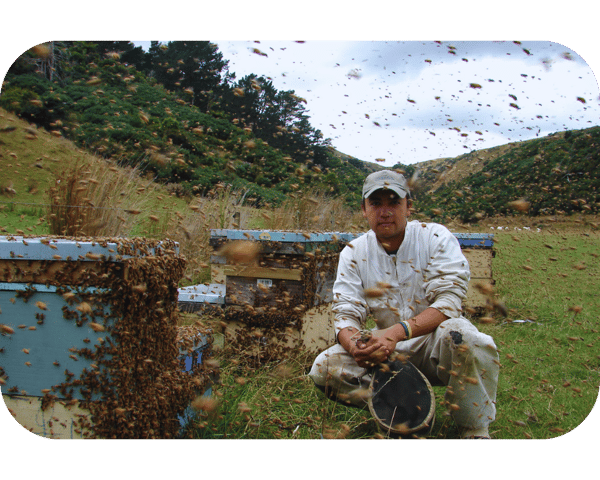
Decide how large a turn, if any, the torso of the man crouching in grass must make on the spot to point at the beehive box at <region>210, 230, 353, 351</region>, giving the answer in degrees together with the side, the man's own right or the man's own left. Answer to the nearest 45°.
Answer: approximately 135° to the man's own right

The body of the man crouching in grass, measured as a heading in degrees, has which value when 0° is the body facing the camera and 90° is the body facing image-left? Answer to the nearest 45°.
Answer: approximately 0°

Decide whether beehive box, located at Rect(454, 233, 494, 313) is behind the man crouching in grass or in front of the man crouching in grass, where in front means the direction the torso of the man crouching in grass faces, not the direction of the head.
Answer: behind

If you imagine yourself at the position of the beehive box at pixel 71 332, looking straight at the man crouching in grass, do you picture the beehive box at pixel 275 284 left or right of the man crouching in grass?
left
